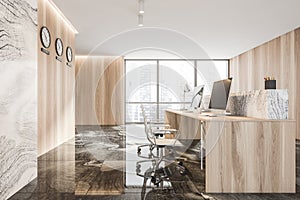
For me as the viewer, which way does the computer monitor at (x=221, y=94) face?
facing the viewer and to the left of the viewer

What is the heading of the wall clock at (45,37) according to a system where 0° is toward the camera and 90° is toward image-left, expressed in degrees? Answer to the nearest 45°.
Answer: approximately 315°

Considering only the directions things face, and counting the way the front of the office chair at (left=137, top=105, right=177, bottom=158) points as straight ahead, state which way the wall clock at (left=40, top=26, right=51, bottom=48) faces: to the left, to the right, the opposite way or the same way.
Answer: the same way

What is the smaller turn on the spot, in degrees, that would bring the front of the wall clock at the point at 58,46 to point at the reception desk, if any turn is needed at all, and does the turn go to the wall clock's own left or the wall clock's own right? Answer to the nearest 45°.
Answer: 0° — it already faces it

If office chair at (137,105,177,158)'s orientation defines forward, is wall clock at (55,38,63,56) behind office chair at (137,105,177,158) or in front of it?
behind

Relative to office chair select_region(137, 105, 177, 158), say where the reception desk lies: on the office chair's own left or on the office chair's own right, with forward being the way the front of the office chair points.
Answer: on the office chair's own right

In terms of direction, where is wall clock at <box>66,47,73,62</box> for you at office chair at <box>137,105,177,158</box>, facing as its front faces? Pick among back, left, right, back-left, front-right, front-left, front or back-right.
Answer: back-left

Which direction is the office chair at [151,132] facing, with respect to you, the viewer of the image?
facing to the right of the viewer

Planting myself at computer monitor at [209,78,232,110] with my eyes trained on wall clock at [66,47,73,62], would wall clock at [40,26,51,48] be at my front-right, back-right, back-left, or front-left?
front-left

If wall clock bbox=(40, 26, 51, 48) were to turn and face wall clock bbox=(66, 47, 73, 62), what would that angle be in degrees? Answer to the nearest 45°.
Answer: approximately 135° to its left

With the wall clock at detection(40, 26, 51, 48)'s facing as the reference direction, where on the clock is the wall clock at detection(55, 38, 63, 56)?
the wall clock at detection(55, 38, 63, 56) is roughly at 8 o'clock from the wall clock at detection(40, 26, 51, 48).

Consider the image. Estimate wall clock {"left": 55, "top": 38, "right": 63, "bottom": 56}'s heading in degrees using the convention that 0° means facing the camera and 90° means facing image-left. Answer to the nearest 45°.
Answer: approximately 315°

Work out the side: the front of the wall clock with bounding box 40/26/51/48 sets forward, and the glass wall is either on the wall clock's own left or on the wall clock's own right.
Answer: on the wall clock's own left

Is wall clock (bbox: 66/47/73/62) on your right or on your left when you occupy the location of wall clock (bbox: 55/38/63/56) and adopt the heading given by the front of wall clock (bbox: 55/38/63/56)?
on your left

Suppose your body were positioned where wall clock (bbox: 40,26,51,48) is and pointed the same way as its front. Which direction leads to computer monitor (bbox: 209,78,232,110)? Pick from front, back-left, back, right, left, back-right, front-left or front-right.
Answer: front

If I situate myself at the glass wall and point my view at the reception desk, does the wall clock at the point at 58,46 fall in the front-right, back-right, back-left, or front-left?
front-right

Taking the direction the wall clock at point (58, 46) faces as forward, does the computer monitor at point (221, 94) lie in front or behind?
in front

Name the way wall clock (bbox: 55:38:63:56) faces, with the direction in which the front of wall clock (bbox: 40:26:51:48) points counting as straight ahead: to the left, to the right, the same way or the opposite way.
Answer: the same way

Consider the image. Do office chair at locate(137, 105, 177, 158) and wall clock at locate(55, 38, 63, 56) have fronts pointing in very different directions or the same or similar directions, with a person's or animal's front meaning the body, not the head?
same or similar directions
